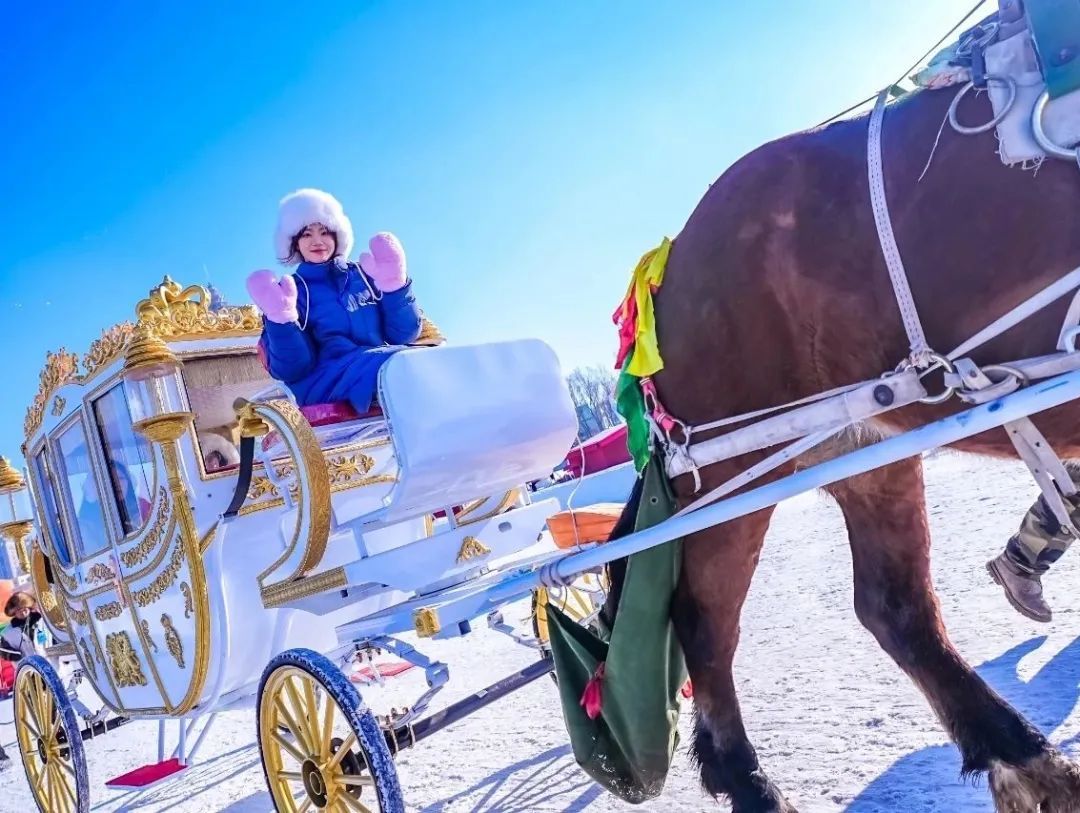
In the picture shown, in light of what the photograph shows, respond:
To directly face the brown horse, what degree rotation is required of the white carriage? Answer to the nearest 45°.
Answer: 0° — it already faces it

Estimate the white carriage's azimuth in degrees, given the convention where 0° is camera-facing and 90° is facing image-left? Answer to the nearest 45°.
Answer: approximately 315°

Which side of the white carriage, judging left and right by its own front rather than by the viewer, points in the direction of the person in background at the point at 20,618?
back

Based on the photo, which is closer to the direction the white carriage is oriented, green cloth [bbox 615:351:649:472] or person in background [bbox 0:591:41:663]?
the green cloth

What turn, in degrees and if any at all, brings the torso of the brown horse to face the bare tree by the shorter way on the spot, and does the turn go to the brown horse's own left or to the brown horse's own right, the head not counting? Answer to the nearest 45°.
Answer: approximately 90° to the brown horse's own left

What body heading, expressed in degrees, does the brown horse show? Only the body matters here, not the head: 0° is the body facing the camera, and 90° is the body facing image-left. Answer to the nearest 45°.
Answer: approximately 270°
